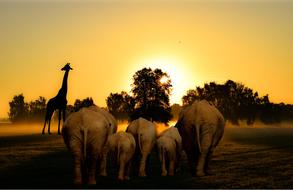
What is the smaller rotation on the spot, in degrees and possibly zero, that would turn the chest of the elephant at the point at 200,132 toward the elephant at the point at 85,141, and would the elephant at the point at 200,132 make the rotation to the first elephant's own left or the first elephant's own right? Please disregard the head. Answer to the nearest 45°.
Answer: approximately 135° to the first elephant's own left

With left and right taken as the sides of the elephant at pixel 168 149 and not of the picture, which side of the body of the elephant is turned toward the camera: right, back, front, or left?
back

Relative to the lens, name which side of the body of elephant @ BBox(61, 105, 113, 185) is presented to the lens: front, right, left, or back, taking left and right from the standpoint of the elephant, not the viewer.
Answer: back

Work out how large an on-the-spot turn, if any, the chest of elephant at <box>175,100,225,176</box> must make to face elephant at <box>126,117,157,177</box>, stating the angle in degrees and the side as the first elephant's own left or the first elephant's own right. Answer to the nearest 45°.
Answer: approximately 90° to the first elephant's own left

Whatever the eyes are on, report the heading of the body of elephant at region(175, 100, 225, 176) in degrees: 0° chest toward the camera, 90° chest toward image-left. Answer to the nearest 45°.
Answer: approximately 180°

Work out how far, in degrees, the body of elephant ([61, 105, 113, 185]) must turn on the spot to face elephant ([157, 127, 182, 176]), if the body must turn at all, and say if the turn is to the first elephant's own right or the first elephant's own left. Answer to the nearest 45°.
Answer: approximately 45° to the first elephant's own right

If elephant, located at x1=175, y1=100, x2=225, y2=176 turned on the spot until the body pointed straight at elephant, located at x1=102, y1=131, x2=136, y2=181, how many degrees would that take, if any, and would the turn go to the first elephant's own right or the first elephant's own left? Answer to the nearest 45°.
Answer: approximately 135° to the first elephant's own left

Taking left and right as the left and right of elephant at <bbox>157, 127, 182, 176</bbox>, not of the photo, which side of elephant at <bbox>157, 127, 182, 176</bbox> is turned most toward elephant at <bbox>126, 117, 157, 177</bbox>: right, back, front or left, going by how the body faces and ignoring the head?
left

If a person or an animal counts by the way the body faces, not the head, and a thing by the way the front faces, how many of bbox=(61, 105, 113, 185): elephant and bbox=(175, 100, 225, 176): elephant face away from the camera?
2

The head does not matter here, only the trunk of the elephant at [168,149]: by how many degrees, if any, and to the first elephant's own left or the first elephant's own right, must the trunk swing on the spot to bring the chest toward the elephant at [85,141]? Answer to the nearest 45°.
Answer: approximately 135° to the first elephant's own left

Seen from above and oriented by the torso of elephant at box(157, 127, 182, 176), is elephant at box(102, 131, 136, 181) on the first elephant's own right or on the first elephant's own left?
on the first elephant's own left
